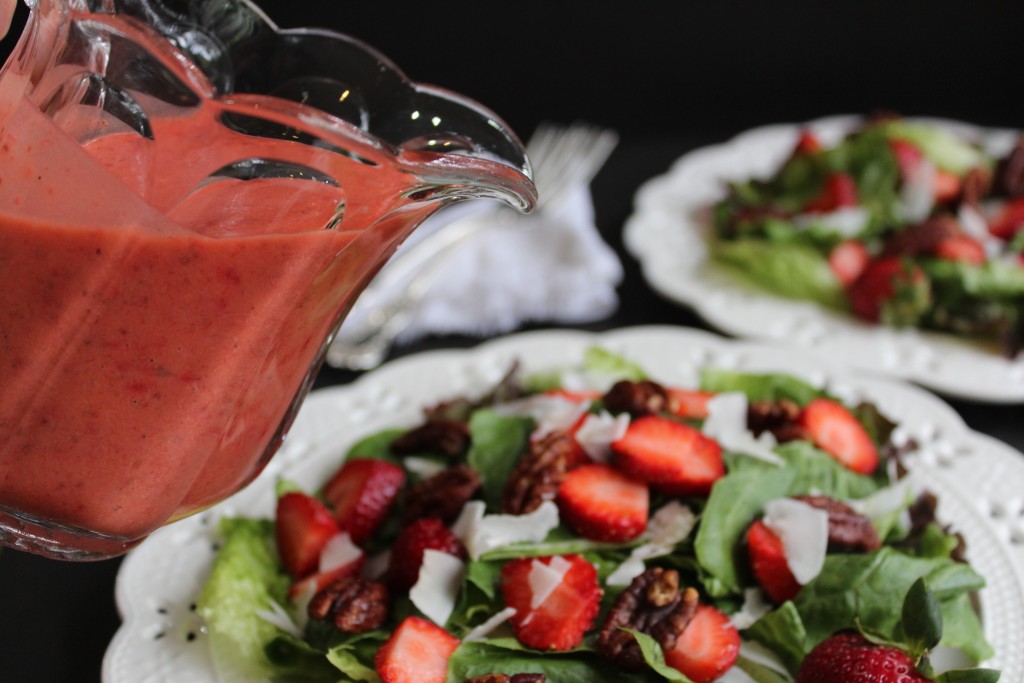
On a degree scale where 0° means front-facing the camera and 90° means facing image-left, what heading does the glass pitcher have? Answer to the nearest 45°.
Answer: approximately 270°
